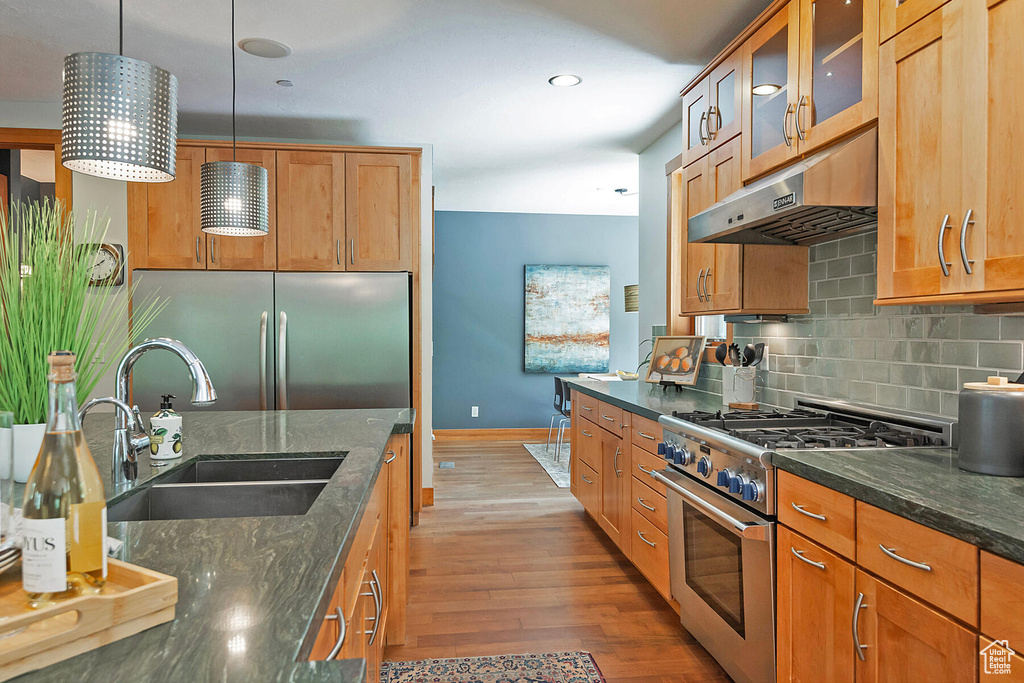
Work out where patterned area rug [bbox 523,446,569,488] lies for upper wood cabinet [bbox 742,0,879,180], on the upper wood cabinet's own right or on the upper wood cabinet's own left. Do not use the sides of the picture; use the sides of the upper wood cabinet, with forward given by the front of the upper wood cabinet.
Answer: on the upper wood cabinet's own right

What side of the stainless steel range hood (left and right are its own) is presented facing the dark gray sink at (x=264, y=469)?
front

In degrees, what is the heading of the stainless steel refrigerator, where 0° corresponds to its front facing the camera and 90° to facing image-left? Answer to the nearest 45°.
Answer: approximately 0°

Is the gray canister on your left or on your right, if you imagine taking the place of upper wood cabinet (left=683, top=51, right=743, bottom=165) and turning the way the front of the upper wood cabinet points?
on your left

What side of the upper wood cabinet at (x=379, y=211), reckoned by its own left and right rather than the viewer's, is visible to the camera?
front

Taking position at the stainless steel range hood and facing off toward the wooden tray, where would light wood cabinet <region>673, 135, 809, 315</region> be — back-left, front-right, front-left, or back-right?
back-right

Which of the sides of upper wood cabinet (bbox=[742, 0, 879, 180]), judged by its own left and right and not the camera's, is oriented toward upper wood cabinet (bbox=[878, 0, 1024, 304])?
left

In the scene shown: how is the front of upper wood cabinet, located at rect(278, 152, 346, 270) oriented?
toward the camera

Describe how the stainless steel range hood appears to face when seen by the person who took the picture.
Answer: facing the viewer and to the left of the viewer
